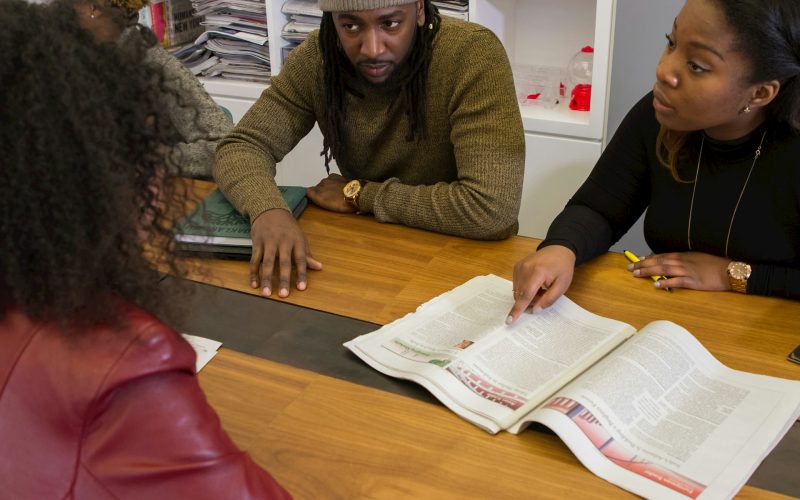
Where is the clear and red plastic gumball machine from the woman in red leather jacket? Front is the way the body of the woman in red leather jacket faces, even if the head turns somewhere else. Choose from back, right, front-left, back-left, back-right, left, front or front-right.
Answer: front

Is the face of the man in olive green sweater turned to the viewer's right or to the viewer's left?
to the viewer's left

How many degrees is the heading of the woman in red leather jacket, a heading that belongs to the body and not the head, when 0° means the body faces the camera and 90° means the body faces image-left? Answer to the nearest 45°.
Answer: approximately 225°

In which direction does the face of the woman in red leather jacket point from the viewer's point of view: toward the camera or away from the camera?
away from the camera

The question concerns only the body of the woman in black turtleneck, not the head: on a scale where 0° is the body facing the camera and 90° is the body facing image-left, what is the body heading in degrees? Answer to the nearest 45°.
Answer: approximately 45°

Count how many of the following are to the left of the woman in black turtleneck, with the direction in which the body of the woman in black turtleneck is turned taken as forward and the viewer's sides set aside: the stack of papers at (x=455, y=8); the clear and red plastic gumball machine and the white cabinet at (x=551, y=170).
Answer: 0

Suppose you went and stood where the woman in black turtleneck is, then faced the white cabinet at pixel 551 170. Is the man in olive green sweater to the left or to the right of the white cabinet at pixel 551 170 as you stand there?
left
